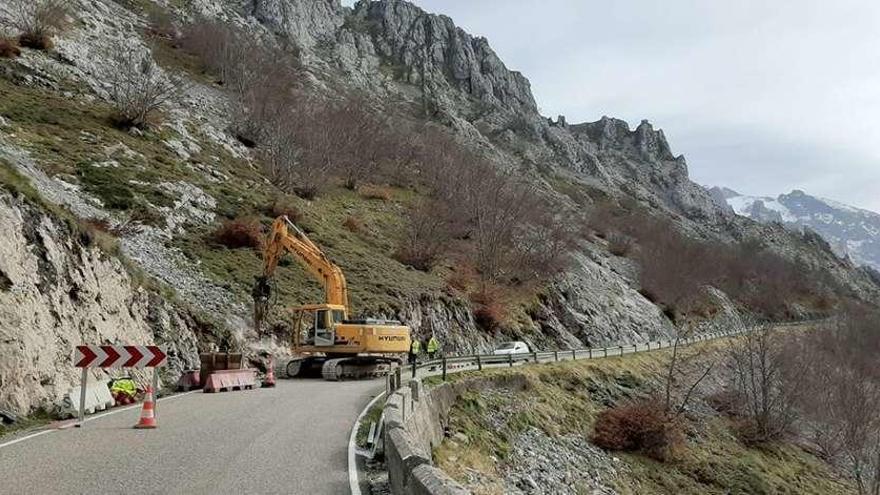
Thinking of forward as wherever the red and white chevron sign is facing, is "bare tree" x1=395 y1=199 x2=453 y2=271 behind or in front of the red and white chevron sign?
behind

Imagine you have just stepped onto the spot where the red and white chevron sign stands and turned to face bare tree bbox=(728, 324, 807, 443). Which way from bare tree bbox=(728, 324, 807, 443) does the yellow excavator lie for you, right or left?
left

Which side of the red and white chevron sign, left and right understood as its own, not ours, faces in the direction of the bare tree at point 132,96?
back

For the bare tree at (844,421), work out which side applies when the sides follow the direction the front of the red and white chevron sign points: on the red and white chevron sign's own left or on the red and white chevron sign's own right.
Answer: on the red and white chevron sign's own left

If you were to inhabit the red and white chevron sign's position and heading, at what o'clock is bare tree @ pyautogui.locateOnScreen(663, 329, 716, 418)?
The bare tree is roughly at 8 o'clock from the red and white chevron sign.

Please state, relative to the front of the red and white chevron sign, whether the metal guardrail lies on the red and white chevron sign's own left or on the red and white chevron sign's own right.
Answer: on the red and white chevron sign's own left

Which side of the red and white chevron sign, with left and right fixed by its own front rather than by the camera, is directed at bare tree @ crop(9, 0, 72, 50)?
back

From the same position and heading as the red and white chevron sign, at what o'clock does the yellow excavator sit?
The yellow excavator is roughly at 7 o'clock from the red and white chevron sign.

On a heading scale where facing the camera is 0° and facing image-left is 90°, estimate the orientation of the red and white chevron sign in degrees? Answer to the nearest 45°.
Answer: approximately 0°

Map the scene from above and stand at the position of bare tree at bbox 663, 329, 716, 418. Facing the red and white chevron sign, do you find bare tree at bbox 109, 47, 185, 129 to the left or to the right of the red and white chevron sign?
right
